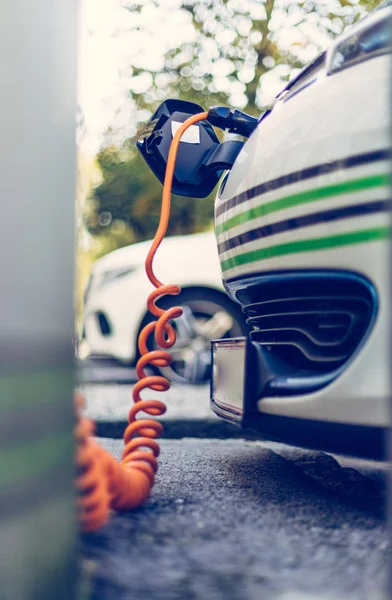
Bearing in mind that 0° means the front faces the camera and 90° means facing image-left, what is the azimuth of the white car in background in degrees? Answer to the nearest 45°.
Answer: approximately 45°
